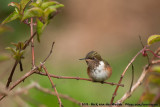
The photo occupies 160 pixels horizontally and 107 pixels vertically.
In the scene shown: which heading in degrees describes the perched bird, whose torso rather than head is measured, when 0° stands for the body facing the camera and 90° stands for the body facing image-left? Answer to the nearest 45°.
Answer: approximately 45°
